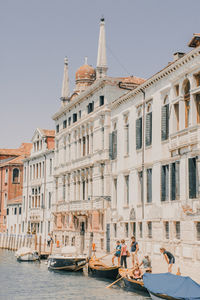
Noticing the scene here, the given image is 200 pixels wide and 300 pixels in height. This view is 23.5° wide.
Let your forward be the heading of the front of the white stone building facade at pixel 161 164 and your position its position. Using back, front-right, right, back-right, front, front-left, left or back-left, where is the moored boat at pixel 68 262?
right

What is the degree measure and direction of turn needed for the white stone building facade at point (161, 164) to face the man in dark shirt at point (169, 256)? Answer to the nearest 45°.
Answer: approximately 45° to its left

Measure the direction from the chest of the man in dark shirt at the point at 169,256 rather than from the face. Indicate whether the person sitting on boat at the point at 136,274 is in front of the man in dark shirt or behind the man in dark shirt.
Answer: in front

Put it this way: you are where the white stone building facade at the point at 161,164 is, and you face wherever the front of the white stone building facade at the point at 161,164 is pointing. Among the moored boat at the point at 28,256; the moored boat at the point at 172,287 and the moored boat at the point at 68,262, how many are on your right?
2

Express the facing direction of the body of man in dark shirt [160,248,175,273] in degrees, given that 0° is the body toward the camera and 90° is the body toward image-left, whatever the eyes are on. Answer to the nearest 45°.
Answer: approximately 90°

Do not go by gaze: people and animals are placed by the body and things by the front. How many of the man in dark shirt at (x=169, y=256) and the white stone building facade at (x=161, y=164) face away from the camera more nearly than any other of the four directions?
0

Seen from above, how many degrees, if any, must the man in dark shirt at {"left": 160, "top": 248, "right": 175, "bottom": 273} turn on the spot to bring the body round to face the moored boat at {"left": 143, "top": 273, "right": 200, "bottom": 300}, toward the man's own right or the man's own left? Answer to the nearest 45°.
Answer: approximately 90° to the man's own left

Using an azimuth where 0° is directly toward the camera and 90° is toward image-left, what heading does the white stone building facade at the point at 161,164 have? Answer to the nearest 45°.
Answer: approximately 45°

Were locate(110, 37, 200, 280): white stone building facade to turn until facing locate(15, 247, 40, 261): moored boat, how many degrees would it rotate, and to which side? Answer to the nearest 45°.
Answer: approximately 90° to its right
